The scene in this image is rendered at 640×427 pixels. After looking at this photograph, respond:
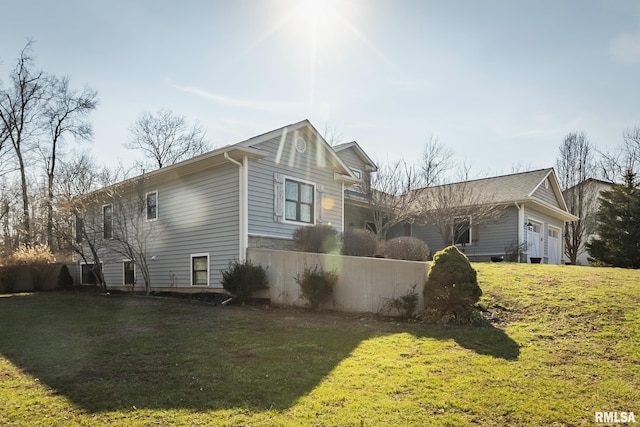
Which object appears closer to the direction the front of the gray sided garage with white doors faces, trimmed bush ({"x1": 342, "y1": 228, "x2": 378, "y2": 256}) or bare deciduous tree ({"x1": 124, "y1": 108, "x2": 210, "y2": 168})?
the trimmed bush

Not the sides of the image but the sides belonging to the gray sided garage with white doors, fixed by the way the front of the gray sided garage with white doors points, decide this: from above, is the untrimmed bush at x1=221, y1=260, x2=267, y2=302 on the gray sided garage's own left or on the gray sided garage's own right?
on the gray sided garage's own right

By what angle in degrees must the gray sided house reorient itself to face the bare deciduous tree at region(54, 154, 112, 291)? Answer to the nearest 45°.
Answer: approximately 180°

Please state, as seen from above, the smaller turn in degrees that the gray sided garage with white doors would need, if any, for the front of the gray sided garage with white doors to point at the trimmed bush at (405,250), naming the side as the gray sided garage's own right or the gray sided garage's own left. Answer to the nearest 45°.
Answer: approximately 45° to the gray sided garage's own right

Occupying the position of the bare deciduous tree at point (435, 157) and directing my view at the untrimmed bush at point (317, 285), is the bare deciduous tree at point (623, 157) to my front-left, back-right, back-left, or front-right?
back-left

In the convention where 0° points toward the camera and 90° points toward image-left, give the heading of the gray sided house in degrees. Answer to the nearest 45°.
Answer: approximately 315°

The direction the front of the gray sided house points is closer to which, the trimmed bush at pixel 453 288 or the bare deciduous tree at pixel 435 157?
the trimmed bush

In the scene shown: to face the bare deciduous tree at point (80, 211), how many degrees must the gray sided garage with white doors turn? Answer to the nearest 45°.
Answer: approximately 90° to its right
